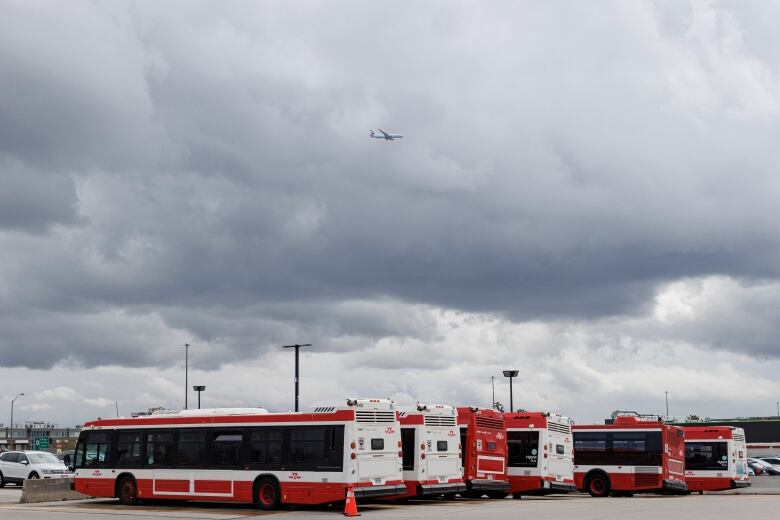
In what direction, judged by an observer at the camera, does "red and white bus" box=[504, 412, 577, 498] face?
facing away from the viewer and to the left of the viewer

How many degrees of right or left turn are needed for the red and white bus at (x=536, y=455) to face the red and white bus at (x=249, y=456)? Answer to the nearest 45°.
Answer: approximately 90° to its left

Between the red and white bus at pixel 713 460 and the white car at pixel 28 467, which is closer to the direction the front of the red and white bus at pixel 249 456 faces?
the white car

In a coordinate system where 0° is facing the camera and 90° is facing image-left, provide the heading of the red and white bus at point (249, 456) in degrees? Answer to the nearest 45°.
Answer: approximately 135°

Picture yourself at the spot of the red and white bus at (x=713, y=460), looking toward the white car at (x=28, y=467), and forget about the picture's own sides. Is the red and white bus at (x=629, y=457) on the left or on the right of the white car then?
left

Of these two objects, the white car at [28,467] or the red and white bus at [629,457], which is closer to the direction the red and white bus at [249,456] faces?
the white car

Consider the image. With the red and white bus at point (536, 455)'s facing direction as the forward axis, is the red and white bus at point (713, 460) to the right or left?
on its right

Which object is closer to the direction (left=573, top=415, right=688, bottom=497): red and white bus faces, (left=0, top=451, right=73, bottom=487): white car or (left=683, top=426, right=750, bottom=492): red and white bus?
the white car

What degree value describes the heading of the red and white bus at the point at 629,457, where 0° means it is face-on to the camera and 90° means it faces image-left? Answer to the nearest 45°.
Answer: approximately 135°
